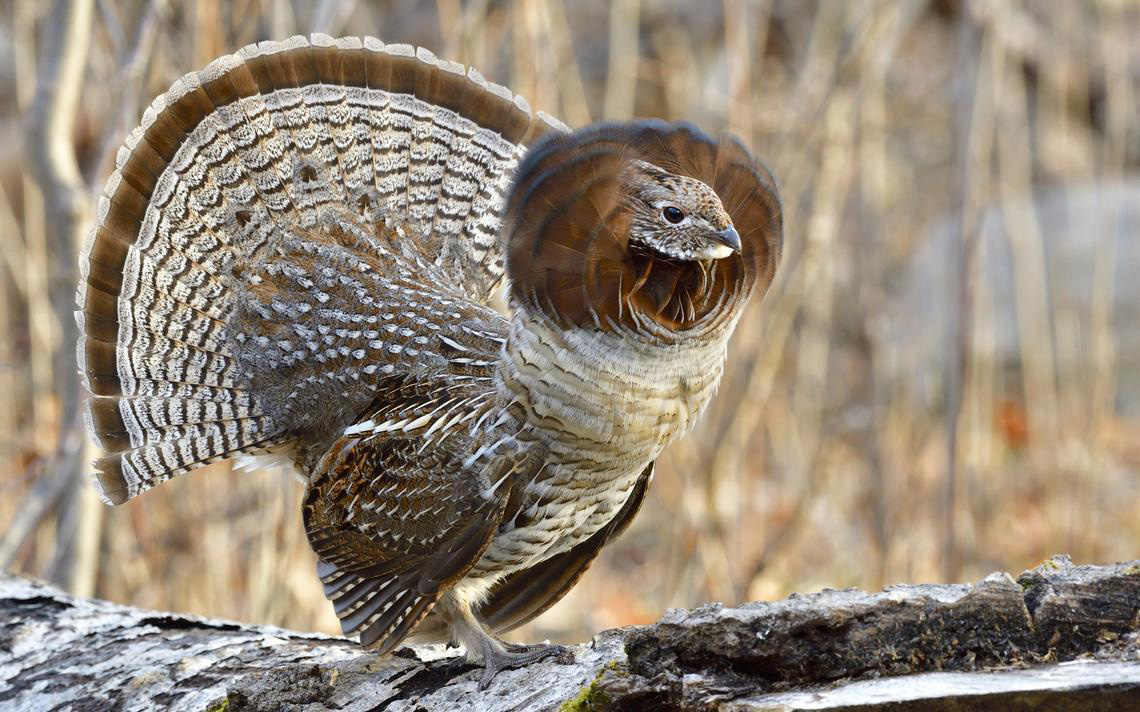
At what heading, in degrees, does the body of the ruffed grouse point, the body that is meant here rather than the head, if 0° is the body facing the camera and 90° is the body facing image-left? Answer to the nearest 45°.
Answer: approximately 315°
